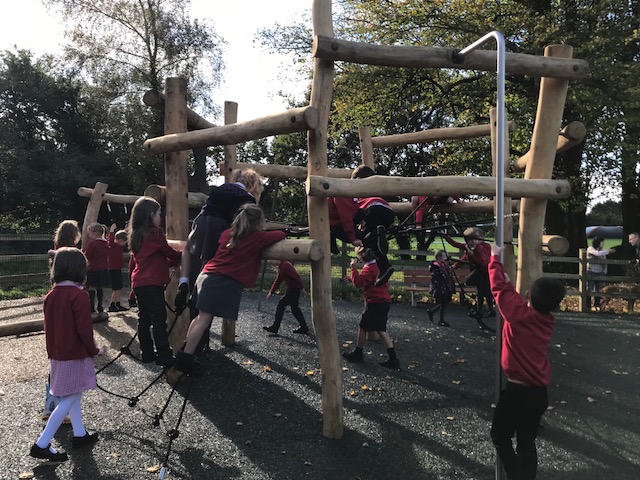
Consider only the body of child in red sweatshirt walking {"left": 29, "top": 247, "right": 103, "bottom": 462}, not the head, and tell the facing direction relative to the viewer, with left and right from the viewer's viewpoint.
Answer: facing away from the viewer and to the right of the viewer

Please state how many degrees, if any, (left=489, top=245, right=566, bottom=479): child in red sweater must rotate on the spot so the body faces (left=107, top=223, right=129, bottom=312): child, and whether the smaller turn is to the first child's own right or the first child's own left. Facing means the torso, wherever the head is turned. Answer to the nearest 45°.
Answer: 0° — they already face them

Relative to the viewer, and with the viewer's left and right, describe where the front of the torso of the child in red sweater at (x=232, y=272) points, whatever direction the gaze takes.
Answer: facing away from the viewer and to the right of the viewer

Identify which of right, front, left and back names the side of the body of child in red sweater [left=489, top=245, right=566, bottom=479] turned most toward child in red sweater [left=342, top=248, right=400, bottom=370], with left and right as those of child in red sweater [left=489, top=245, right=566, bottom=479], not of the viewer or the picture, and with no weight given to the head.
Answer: front

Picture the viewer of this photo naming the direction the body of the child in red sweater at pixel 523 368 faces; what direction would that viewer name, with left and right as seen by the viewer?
facing away from the viewer and to the left of the viewer

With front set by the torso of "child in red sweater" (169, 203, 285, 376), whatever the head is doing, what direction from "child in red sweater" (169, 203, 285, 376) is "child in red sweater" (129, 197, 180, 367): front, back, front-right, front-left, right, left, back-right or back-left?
left

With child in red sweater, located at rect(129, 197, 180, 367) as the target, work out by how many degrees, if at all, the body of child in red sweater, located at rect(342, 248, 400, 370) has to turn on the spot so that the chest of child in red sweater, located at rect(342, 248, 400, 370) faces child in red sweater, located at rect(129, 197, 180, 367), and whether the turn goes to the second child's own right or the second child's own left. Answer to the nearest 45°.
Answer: approximately 45° to the second child's own left

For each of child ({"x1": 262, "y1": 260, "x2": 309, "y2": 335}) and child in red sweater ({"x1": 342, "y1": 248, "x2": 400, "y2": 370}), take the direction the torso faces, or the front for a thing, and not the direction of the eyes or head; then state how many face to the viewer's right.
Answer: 0
